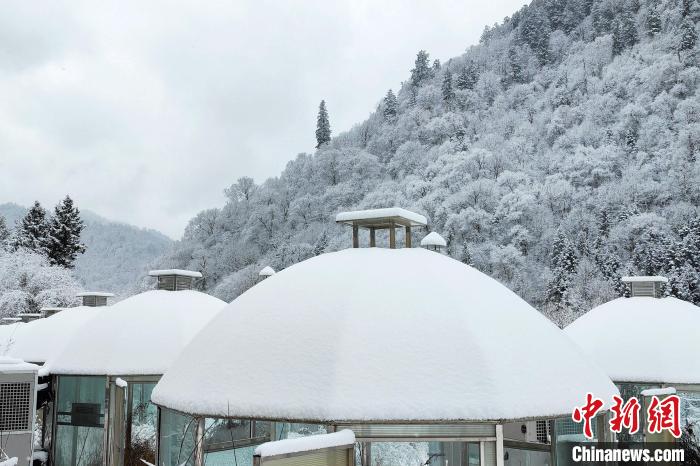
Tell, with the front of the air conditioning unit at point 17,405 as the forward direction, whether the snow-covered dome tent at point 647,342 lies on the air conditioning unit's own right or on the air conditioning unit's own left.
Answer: on the air conditioning unit's own left

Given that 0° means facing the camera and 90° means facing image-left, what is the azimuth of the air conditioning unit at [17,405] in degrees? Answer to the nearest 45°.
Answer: approximately 0°

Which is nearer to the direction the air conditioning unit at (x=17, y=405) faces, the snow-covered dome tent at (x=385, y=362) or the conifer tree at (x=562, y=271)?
the snow-covered dome tent

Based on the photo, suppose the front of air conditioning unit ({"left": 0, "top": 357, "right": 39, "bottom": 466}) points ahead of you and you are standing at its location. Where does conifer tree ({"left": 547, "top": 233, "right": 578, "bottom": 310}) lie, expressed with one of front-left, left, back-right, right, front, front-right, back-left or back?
back-left

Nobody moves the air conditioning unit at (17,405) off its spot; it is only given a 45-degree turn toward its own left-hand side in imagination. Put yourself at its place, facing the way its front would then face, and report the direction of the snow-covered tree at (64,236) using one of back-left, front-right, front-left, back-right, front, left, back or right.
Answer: back-left

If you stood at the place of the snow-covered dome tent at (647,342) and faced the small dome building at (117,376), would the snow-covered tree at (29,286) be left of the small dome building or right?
right

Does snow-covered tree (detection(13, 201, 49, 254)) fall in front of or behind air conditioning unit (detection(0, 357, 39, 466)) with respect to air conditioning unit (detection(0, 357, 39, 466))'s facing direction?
behind

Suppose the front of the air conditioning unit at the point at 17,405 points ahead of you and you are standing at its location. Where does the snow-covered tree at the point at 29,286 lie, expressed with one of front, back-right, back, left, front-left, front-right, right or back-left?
back

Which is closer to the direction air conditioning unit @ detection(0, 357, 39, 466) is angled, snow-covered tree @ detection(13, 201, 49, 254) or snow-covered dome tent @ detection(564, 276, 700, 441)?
the snow-covered dome tent
